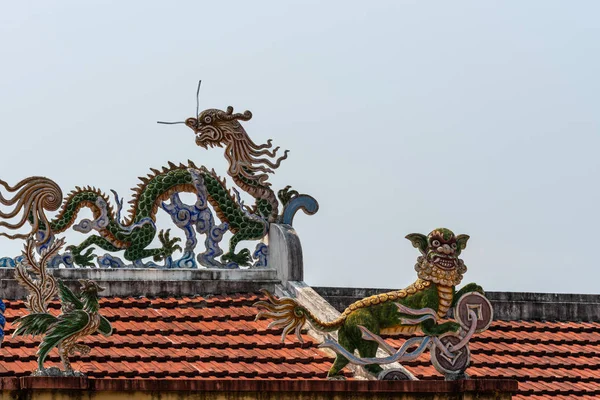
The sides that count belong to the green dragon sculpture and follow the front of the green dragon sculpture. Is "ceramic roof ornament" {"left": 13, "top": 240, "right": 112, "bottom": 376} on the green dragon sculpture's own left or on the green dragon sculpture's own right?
on the green dragon sculpture's own right

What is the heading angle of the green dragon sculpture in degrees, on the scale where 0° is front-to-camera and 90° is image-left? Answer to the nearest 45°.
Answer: approximately 270°

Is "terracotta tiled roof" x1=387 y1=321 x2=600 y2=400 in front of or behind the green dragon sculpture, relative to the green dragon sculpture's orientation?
in front

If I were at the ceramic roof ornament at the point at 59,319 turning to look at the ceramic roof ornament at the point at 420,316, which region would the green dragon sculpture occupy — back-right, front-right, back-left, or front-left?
front-left
